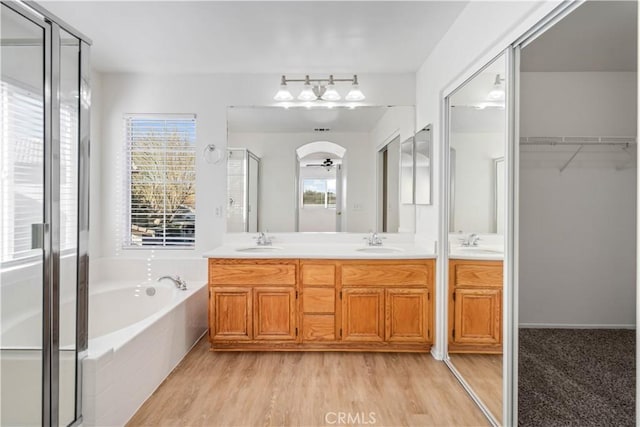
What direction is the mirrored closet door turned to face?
to the viewer's left

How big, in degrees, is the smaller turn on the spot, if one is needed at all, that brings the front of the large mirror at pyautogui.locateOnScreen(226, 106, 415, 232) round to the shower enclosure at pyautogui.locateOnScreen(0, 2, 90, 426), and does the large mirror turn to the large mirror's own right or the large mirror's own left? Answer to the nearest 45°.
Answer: approximately 45° to the large mirror's own right

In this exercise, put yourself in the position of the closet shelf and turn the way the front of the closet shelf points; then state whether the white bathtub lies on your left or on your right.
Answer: on your right

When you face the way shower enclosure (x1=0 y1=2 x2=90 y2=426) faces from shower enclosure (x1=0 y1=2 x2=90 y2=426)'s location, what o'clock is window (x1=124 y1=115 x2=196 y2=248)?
The window is roughly at 10 o'clock from the shower enclosure.

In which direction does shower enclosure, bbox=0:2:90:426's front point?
to the viewer's right

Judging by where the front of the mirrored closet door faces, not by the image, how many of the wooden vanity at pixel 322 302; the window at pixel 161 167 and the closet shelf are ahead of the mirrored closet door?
2

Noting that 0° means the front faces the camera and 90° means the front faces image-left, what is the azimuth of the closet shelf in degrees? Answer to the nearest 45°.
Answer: approximately 0°

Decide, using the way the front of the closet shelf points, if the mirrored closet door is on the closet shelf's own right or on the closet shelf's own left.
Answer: on the closet shelf's own right

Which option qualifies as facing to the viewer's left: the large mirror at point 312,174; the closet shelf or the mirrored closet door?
the mirrored closet door
